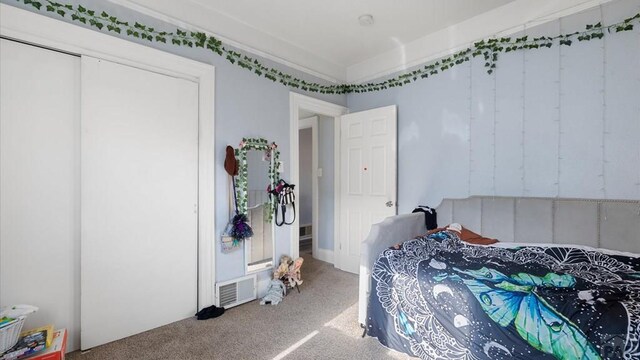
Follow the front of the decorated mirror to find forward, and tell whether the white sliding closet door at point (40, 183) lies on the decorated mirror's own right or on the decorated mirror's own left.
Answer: on the decorated mirror's own right

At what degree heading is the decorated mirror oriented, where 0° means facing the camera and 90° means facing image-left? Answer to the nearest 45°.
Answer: approximately 315°

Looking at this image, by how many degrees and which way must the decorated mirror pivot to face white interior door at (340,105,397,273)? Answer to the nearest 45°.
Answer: approximately 45° to its left

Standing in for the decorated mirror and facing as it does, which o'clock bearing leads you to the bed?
The bed is roughly at 12 o'clock from the decorated mirror.

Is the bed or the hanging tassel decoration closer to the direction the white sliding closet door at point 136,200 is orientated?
the bed

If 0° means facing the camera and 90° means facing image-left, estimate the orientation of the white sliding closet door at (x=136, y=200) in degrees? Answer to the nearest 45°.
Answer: approximately 315°
